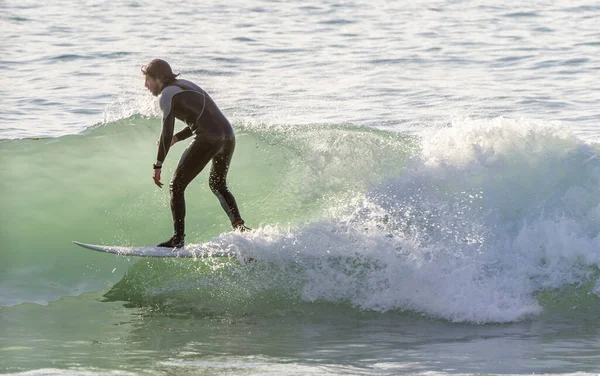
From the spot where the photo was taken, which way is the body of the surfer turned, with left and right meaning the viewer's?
facing away from the viewer and to the left of the viewer
